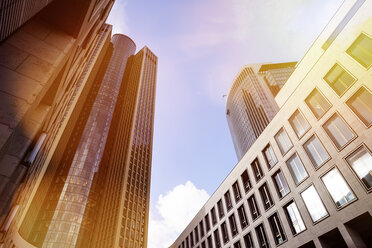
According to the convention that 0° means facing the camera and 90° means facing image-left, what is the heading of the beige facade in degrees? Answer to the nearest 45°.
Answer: approximately 45°
